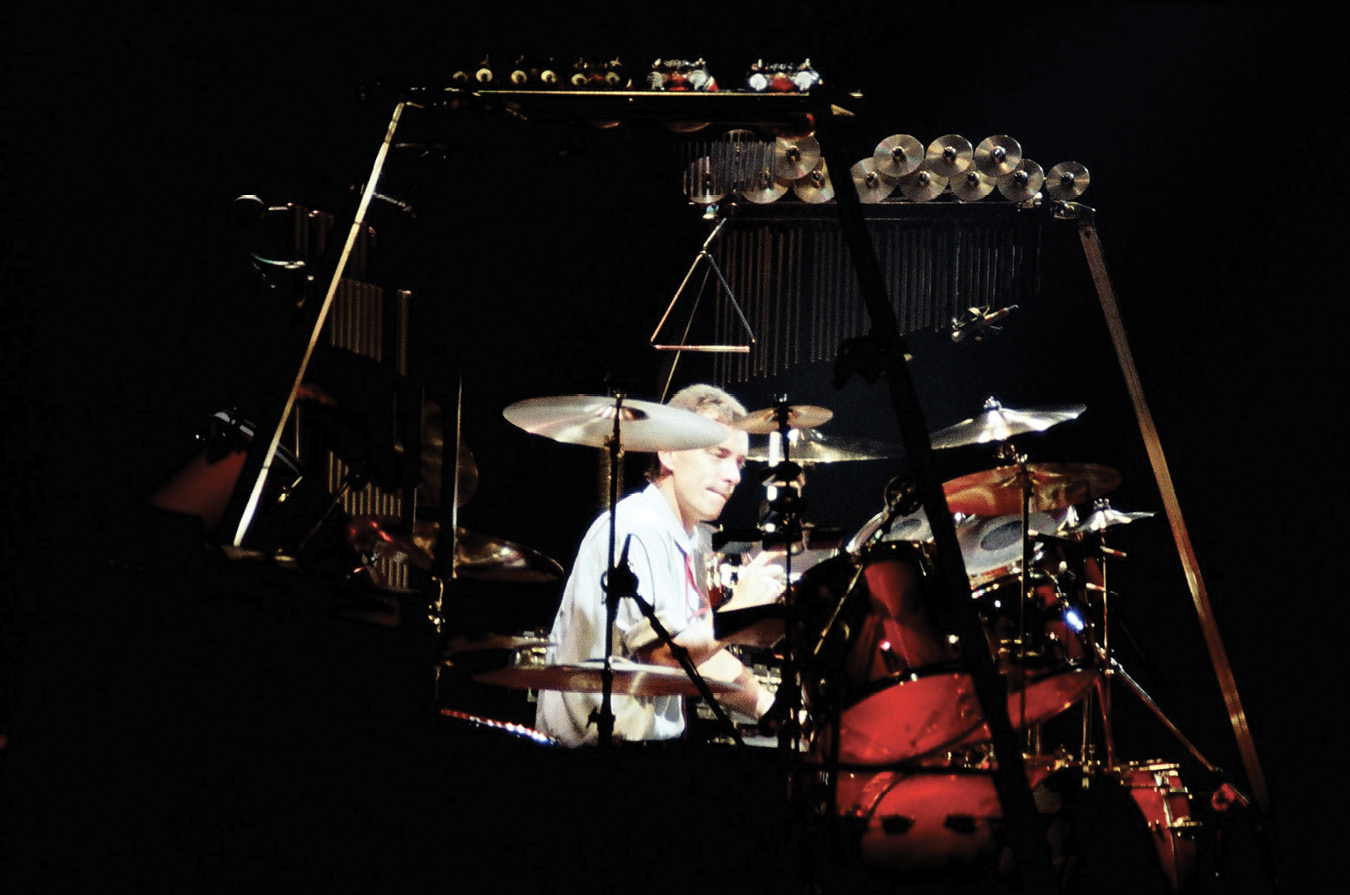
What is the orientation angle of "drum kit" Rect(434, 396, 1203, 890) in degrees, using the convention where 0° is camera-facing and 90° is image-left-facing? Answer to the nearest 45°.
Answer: approximately 270°

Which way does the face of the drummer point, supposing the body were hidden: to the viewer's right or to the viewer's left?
to the viewer's right
